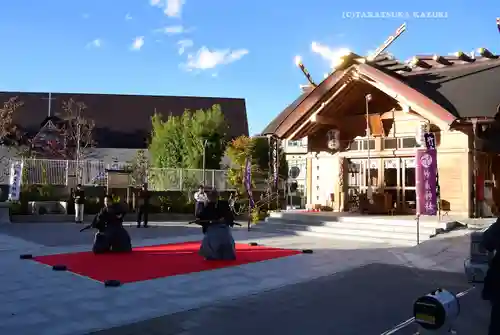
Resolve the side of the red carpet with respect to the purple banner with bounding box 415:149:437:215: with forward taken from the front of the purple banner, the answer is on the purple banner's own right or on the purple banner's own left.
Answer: on the purple banner's own right

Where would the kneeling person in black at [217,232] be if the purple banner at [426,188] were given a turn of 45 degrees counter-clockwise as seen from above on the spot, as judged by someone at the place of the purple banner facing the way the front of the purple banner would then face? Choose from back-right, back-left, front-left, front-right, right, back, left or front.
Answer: right

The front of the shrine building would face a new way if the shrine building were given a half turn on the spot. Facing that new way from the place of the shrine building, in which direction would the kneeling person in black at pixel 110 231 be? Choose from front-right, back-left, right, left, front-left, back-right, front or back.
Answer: back

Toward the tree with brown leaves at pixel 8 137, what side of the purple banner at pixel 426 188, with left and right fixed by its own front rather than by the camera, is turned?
right

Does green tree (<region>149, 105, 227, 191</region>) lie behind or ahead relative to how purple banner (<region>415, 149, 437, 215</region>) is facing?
behind

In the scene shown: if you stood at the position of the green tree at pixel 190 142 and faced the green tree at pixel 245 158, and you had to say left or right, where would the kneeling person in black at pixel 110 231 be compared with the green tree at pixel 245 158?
right

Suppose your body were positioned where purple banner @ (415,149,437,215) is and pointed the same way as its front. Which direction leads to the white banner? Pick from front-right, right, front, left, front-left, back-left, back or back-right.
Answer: right

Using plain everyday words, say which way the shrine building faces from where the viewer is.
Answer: facing the viewer and to the left of the viewer

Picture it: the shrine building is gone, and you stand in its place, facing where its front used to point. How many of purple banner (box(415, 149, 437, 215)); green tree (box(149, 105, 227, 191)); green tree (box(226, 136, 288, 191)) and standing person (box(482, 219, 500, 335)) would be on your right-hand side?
2

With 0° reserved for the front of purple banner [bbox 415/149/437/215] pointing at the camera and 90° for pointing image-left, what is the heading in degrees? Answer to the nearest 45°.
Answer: approximately 0°

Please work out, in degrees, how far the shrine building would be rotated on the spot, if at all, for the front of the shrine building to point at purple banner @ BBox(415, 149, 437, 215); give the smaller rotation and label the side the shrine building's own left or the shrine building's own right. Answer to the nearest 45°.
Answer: approximately 45° to the shrine building's own left

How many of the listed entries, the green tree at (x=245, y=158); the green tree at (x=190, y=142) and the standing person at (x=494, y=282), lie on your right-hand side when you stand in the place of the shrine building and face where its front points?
2

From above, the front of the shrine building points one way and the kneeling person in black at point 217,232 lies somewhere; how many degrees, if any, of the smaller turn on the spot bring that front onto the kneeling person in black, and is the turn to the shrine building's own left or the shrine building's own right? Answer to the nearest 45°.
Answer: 0° — it already faces them

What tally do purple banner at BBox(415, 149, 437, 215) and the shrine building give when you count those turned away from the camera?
0

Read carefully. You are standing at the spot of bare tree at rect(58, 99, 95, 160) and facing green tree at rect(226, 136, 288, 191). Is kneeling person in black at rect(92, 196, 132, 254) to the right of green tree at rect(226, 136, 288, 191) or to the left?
right

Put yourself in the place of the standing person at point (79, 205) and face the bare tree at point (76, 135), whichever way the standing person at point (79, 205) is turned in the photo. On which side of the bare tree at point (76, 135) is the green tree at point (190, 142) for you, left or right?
right

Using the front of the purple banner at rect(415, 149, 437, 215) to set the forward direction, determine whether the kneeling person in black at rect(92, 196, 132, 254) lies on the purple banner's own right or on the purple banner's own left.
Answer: on the purple banner's own right

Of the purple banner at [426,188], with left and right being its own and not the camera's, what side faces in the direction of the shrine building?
back

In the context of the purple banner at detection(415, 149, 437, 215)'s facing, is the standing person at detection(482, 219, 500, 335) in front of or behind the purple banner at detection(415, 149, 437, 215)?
in front
